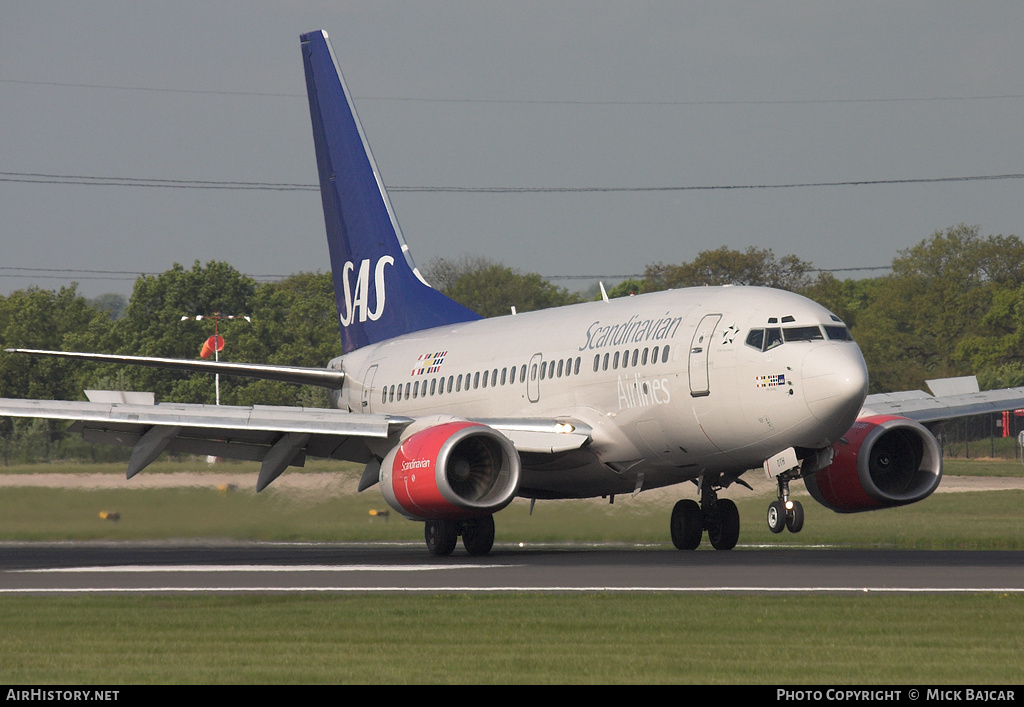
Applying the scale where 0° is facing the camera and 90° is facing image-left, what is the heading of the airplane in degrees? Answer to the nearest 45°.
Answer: approximately 315°
